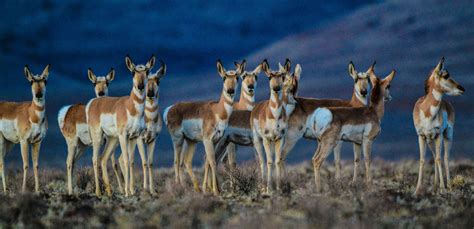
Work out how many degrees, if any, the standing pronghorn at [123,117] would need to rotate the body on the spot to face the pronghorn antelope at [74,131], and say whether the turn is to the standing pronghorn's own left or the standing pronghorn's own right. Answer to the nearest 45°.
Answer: approximately 180°

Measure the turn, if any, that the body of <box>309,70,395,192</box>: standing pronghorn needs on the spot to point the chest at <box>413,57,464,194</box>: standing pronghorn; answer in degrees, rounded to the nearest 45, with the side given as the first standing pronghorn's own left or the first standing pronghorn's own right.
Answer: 0° — it already faces it

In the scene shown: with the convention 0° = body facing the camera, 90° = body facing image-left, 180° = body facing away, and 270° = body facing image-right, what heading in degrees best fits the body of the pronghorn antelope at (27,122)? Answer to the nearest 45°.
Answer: approximately 315°

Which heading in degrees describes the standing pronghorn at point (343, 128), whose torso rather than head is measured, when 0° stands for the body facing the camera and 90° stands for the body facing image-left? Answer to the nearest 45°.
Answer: approximately 225°

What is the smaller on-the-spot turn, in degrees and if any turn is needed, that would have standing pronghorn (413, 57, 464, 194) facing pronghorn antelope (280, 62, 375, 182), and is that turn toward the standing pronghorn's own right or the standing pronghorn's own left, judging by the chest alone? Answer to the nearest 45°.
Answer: approximately 90° to the standing pronghorn's own right
